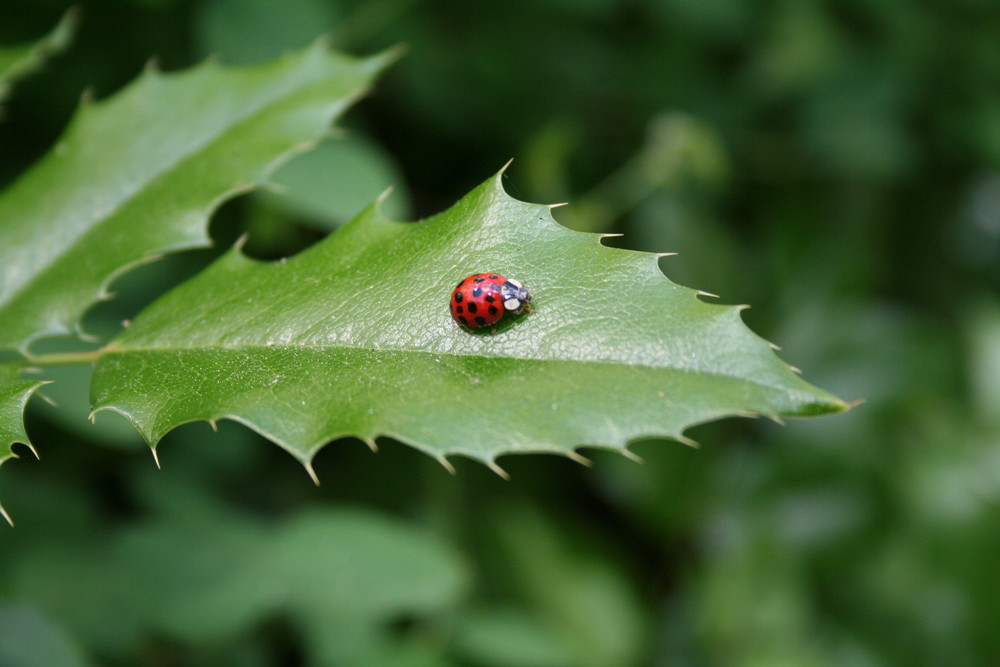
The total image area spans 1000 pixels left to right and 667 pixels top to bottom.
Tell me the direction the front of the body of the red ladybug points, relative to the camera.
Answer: to the viewer's right
